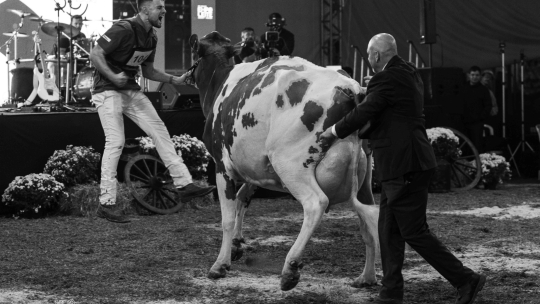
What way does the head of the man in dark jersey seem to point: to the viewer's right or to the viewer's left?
to the viewer's right

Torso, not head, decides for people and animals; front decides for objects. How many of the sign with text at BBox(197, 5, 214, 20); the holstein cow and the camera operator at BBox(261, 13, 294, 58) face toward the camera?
2

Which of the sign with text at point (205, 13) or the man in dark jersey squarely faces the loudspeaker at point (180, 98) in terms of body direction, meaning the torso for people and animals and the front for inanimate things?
the sign with text

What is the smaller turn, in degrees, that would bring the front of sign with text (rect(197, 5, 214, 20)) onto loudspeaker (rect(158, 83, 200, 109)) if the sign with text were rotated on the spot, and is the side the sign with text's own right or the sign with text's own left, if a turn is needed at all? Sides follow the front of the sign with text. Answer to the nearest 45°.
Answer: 0° — it already faces it

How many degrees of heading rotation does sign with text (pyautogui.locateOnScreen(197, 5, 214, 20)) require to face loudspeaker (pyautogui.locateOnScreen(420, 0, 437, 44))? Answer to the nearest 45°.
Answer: approximately 45° to its left

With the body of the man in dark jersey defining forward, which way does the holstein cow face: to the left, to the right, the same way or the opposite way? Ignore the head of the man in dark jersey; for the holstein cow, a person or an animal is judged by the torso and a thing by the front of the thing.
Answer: the opposite way
